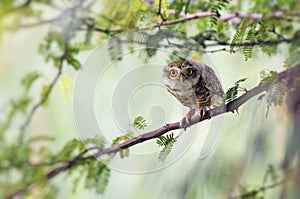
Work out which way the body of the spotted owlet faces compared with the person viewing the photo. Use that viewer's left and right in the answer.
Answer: facing the viewer and to the left of the viewer
